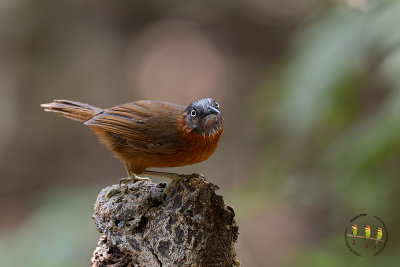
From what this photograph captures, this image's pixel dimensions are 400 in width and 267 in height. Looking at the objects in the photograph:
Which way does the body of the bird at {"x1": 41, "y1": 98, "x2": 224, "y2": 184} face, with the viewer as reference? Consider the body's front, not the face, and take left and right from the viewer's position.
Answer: facing to the right of the viewer
